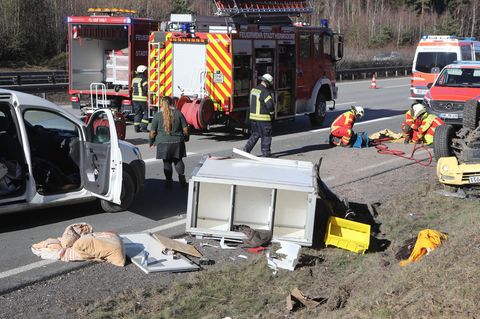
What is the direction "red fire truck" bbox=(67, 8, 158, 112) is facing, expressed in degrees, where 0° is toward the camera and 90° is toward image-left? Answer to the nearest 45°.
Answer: approximately 225°

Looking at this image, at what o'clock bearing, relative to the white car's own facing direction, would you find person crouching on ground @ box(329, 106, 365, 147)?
The person crouching on ground is roughly at 12 o'clock from the white car.

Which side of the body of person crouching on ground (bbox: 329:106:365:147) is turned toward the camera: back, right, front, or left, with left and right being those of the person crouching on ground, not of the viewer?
right

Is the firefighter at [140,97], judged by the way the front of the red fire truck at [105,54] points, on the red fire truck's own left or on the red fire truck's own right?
on the red fire truck's own right

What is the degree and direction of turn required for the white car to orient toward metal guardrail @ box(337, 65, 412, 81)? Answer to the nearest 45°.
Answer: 0° — it already faces it

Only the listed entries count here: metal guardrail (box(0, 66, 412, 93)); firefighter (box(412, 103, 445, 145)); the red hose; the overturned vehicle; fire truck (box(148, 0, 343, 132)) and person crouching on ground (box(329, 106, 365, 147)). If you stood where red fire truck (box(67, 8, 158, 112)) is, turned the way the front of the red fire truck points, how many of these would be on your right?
5

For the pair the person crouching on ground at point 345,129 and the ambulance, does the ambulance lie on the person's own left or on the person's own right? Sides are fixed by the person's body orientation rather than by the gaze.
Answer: on the person's own left
